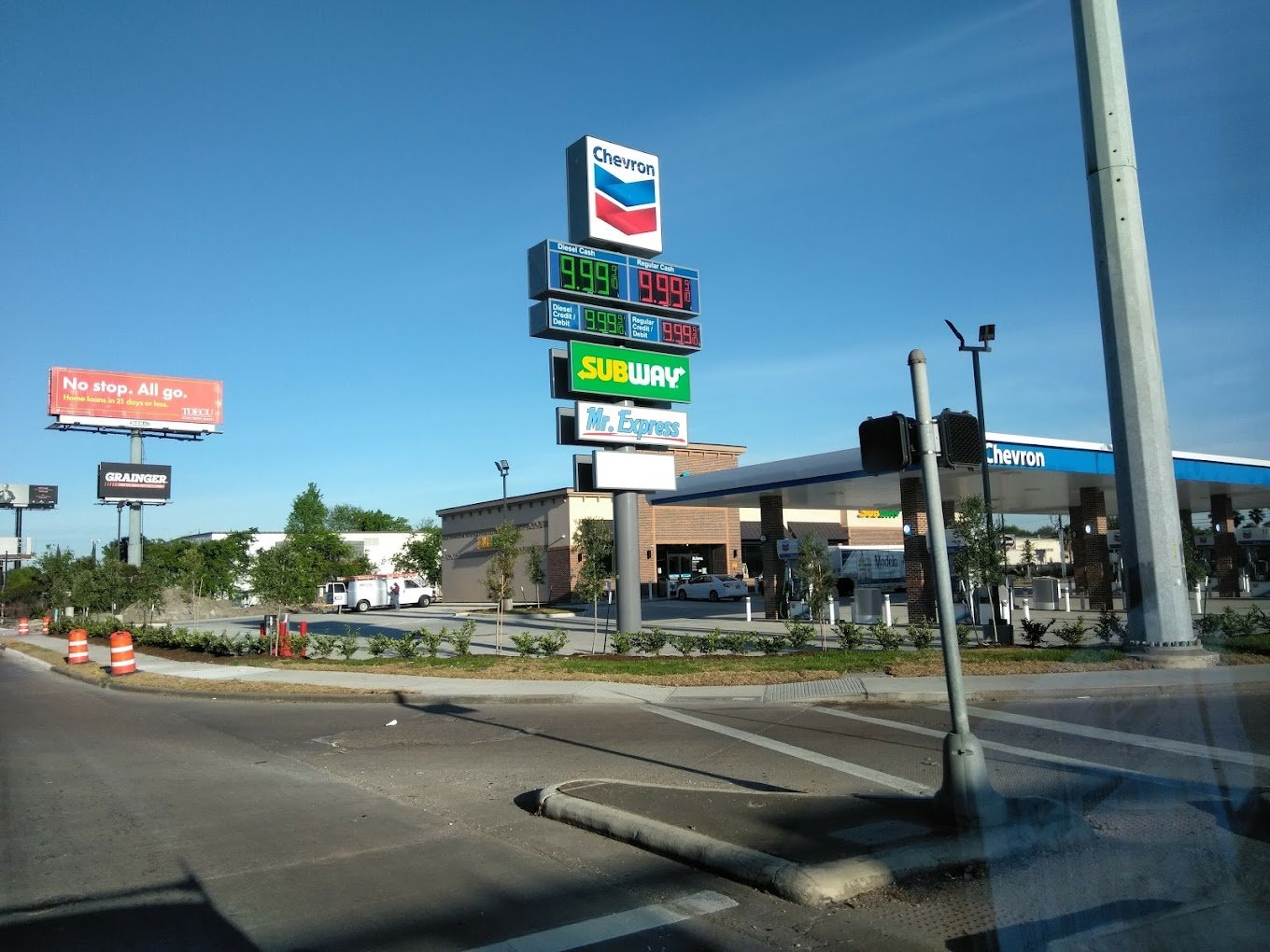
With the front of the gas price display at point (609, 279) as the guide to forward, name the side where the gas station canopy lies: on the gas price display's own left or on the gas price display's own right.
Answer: on the gas price display's own left

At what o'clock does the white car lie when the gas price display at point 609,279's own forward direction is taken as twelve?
The white car is roughly at 8 o'clock from the gas price display.

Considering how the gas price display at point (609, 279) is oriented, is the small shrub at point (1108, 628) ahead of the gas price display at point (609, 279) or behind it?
ahead

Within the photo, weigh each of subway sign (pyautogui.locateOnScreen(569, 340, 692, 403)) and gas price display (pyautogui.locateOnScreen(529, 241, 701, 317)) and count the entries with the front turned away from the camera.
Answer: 0

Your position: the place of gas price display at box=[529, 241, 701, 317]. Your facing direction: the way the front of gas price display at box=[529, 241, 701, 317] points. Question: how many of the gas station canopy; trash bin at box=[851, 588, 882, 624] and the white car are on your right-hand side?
0

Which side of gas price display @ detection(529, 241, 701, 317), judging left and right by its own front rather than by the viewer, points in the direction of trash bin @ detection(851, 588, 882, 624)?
left

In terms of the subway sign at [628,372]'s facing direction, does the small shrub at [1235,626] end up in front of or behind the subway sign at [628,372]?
in front

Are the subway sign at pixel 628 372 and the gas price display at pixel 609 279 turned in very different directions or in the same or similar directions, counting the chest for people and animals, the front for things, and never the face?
same or similar directions

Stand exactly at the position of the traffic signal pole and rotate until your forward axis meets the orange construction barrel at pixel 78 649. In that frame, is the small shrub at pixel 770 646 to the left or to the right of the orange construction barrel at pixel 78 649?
right

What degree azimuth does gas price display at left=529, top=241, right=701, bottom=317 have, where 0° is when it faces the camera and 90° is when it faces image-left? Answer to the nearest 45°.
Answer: approximately 315°

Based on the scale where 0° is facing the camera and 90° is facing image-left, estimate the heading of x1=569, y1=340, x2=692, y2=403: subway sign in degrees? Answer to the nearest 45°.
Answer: approximately 315°

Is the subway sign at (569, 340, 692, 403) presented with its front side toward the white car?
no

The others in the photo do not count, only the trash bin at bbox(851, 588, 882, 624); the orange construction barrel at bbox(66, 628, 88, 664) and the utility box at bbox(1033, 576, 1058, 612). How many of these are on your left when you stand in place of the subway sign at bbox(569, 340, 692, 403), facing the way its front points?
2
